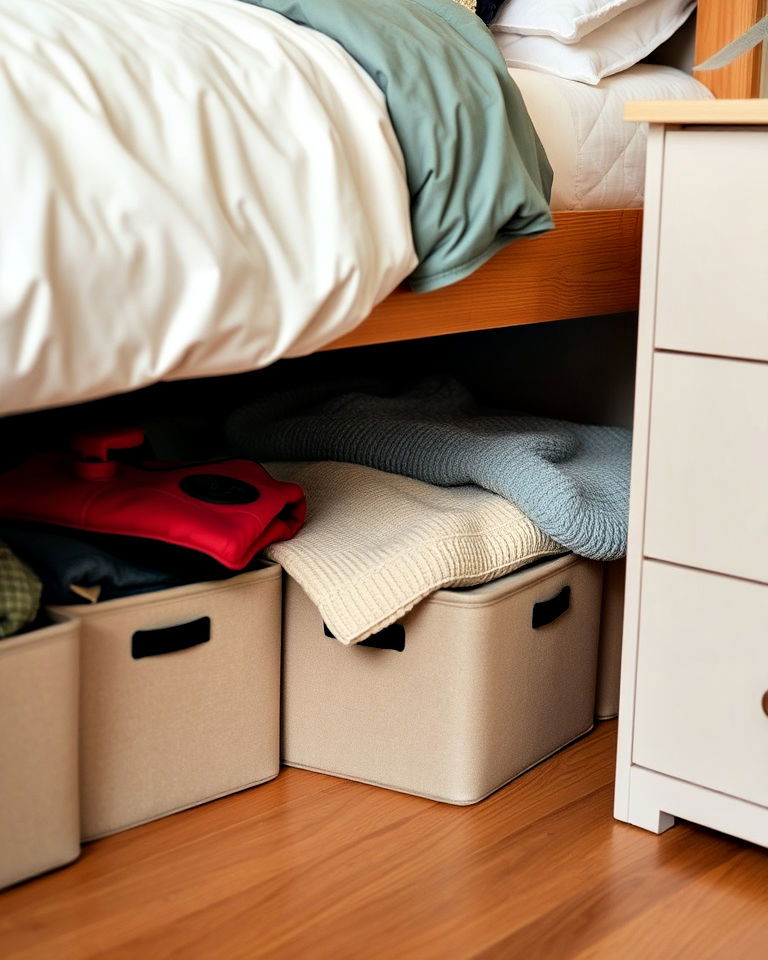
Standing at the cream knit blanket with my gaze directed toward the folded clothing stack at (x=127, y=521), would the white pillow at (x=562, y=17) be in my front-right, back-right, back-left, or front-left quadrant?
back-right

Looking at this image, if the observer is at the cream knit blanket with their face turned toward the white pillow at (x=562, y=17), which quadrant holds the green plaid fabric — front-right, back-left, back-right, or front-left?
back-left

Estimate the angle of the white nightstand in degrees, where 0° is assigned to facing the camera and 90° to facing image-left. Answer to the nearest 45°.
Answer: approximately 45°
